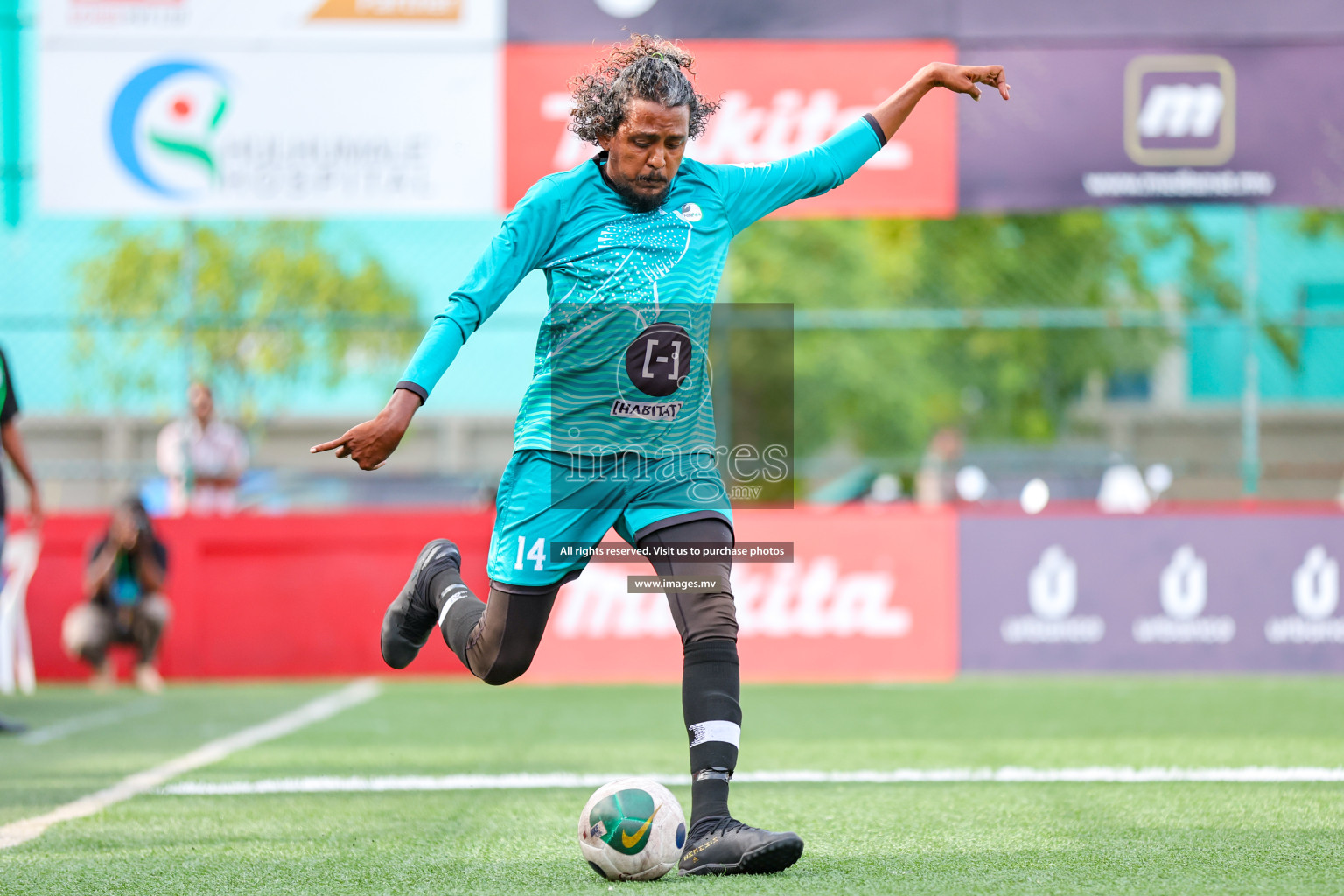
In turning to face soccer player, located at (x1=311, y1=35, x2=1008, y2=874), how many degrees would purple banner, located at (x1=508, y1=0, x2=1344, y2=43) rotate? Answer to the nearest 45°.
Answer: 0° — it already faces them

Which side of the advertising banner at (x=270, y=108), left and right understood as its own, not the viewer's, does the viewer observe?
front

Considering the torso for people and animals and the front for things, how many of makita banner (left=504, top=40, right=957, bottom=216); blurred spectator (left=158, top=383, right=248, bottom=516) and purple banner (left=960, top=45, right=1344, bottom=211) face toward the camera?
3
